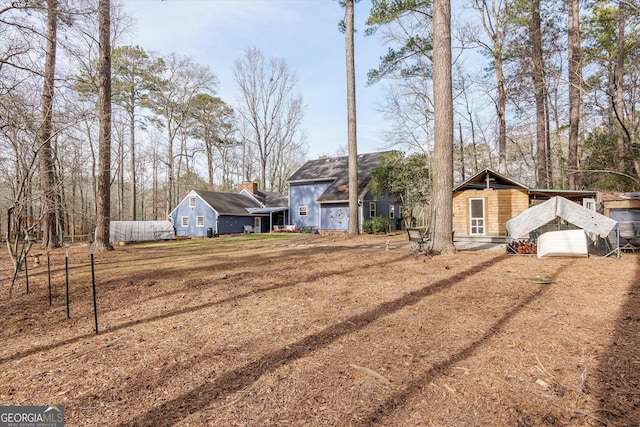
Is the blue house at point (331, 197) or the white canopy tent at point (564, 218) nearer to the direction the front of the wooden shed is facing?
the white canopy tent

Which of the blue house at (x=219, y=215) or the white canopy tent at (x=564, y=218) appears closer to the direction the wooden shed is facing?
the white canopy tent

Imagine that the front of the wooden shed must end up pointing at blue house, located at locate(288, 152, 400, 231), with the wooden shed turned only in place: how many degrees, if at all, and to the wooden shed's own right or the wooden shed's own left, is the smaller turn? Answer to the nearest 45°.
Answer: approximately 135° to the wooden shed's own right

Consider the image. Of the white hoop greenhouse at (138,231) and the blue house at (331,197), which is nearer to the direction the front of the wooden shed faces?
the white hoop greenhouse

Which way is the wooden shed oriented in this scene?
toward the camera

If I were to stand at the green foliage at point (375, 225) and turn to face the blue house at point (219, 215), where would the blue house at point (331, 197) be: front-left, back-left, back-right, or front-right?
front-right

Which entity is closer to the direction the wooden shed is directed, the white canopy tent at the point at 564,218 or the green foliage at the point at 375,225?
the white canopy tent

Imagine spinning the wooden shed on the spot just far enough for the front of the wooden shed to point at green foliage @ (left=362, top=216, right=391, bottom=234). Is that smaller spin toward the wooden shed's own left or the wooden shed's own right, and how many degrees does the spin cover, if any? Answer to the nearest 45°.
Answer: approximately 135° to the wooden shed's own right

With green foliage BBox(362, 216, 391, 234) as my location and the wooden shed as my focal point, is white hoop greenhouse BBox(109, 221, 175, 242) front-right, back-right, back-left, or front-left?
back-right
